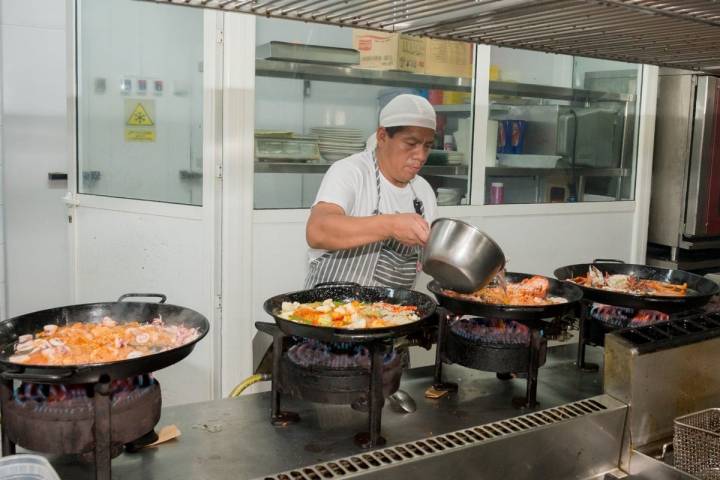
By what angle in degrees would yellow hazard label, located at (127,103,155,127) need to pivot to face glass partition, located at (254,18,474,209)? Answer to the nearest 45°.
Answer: approximately 90° to its left

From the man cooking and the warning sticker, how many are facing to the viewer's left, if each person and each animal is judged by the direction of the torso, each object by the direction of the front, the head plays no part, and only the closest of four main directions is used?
0

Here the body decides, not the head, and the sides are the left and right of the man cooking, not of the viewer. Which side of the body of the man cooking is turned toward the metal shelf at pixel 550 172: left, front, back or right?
left

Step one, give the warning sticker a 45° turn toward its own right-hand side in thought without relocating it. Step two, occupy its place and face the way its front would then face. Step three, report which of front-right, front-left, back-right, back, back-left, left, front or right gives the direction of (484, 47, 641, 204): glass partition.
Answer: back-left

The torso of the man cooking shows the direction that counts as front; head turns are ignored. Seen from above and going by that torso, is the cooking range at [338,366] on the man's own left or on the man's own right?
on the man's own right

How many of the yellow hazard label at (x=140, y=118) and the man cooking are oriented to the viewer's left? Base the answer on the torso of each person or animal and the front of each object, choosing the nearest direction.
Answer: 0

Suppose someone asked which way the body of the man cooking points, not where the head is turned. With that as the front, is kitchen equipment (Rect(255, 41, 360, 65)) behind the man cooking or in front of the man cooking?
behind

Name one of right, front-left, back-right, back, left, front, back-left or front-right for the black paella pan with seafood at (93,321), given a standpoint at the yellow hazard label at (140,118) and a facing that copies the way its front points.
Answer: front

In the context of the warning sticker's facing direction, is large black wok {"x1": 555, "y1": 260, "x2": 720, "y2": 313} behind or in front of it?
in front

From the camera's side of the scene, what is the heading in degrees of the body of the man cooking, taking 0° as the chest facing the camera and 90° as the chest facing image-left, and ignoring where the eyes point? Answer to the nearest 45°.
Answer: approximately 315°

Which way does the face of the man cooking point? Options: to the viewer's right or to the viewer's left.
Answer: to the viewer's right

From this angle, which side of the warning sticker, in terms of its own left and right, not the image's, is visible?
front

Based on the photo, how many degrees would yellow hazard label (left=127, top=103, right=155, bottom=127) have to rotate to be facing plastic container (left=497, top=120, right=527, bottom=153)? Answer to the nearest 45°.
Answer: approximately 90° to its left

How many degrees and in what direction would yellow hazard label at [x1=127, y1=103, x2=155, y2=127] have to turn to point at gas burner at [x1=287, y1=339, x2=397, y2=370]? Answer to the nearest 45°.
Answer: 0° — it already faces it

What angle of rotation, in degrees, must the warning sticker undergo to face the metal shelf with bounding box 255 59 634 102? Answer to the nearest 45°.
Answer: approximately 90° to its left
